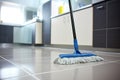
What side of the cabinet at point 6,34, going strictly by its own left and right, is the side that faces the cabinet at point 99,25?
front

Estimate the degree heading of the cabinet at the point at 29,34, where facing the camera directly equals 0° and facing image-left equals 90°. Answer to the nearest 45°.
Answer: approximately 45°

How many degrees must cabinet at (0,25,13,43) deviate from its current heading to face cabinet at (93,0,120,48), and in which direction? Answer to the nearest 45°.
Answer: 0° — it already faces it

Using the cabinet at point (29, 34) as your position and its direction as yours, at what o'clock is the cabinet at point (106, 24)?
the cabinet at point (106, 24) is roughly at 10 o'clock from the cabinet at point (29, 34).

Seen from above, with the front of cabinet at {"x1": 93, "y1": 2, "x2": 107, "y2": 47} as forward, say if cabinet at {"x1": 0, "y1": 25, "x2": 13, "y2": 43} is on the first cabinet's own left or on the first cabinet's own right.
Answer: on the first cabinet's own right

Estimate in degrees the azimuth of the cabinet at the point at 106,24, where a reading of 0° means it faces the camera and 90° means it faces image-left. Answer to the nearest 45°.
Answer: approximately 45°

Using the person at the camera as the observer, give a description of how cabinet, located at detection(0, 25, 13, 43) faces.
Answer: facing the viewer

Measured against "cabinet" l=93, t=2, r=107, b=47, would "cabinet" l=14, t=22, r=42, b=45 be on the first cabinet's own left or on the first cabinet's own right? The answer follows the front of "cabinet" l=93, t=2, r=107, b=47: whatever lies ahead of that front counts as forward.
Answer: on the first cabinet's own right
